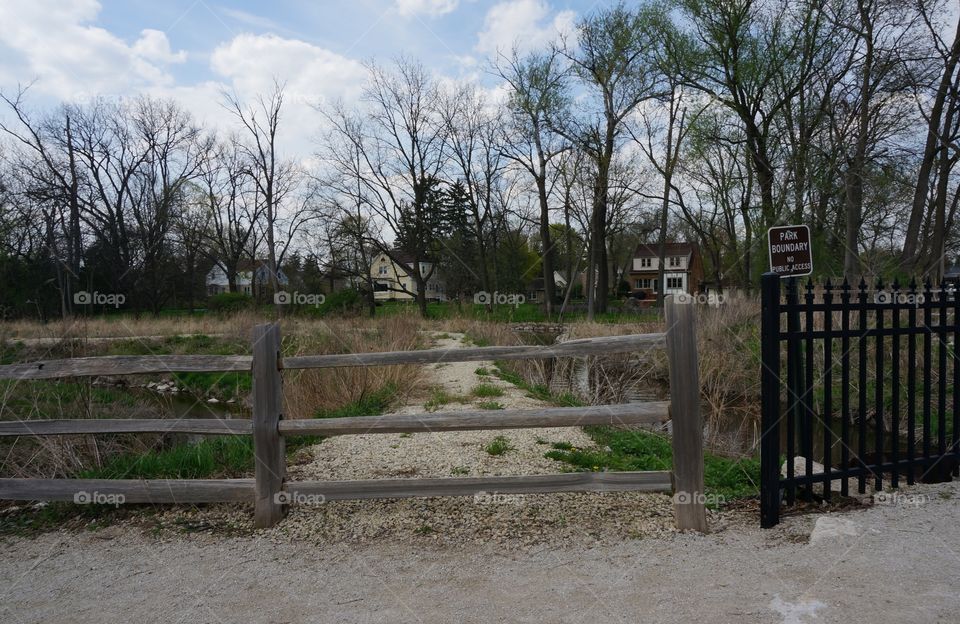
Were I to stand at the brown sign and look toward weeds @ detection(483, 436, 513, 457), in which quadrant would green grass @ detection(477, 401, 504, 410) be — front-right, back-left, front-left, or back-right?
front-right

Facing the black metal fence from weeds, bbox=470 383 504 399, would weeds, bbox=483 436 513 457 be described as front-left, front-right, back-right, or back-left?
front-right

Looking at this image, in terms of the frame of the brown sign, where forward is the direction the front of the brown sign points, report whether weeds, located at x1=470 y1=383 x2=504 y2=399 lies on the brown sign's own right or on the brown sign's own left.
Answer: on the brown sign's own right

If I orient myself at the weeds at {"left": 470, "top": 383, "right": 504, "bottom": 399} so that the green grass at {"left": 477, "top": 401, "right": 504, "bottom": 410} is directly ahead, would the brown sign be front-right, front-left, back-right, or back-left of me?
front-left

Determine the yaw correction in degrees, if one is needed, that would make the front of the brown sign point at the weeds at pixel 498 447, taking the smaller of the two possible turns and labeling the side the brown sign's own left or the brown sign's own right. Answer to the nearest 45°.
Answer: approximately 90° to the brown sign's own right

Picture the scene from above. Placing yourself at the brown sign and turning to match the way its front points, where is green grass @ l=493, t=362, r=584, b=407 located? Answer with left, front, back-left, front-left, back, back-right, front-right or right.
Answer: back-right

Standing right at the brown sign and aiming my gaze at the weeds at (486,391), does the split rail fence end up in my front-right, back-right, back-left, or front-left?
front-left

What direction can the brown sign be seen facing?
toward the camera

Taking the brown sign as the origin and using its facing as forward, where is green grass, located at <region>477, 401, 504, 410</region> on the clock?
The green grass is roughly at 4 o'clock from the brown sign.

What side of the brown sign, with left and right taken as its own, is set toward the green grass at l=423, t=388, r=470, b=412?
right

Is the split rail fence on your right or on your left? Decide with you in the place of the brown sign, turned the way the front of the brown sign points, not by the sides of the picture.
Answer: on your right

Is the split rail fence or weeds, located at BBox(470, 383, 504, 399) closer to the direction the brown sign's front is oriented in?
the split rail fence
